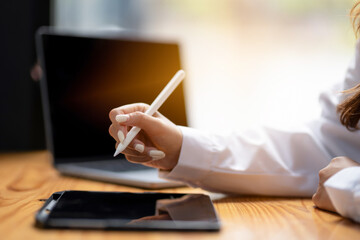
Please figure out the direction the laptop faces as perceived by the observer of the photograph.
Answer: facing the viewer and to the right of the viewer

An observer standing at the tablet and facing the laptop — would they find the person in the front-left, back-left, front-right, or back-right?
front-right
